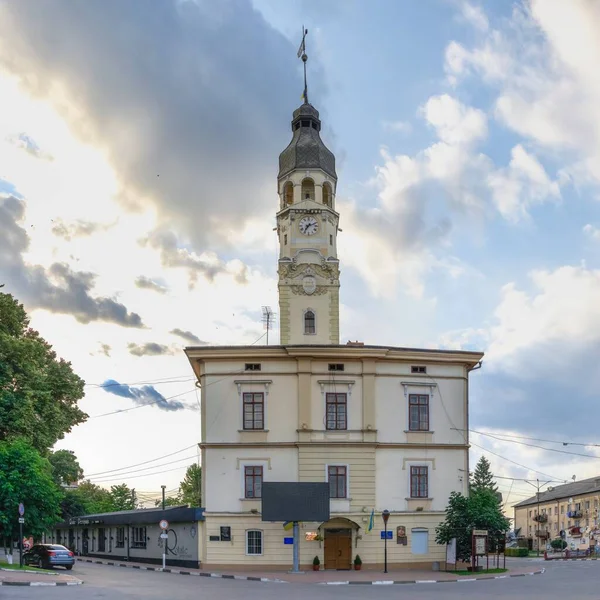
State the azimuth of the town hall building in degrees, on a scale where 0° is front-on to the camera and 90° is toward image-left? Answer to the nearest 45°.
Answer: approximately 0°

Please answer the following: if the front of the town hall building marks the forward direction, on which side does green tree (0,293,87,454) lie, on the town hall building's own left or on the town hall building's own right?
on the town hall building's own right

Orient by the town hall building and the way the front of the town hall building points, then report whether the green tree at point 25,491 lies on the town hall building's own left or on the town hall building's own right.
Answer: on the town hall building's own right

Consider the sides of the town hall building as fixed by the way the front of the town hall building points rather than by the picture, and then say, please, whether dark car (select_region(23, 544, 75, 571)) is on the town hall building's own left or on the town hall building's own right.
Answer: on the town hall building's own right
